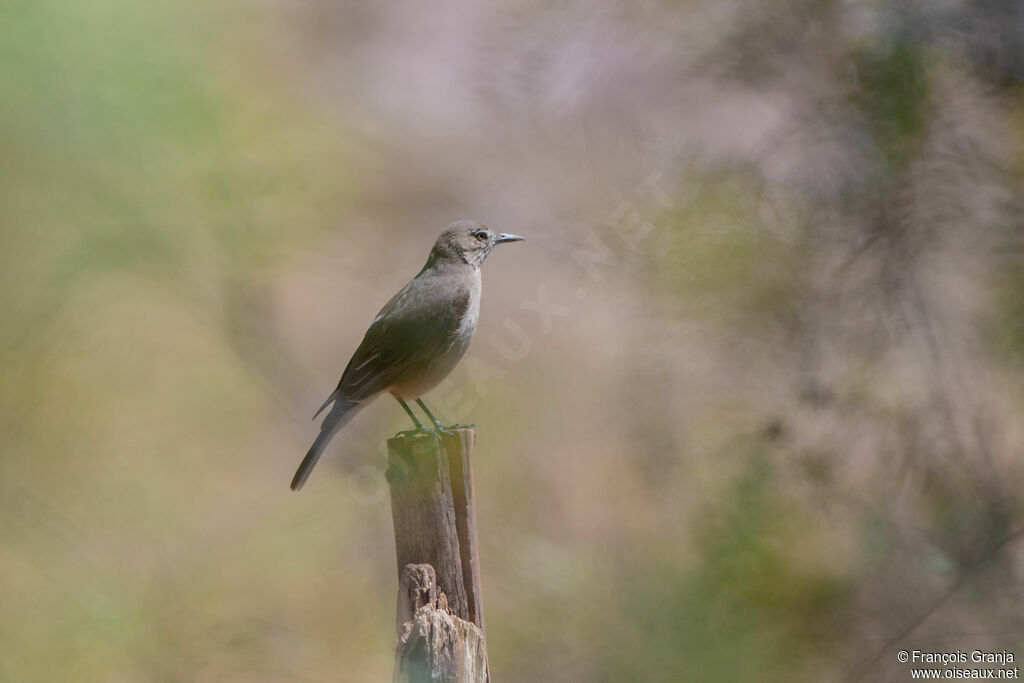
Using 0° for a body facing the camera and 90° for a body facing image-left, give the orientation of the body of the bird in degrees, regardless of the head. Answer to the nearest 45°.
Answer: approximately 270°
